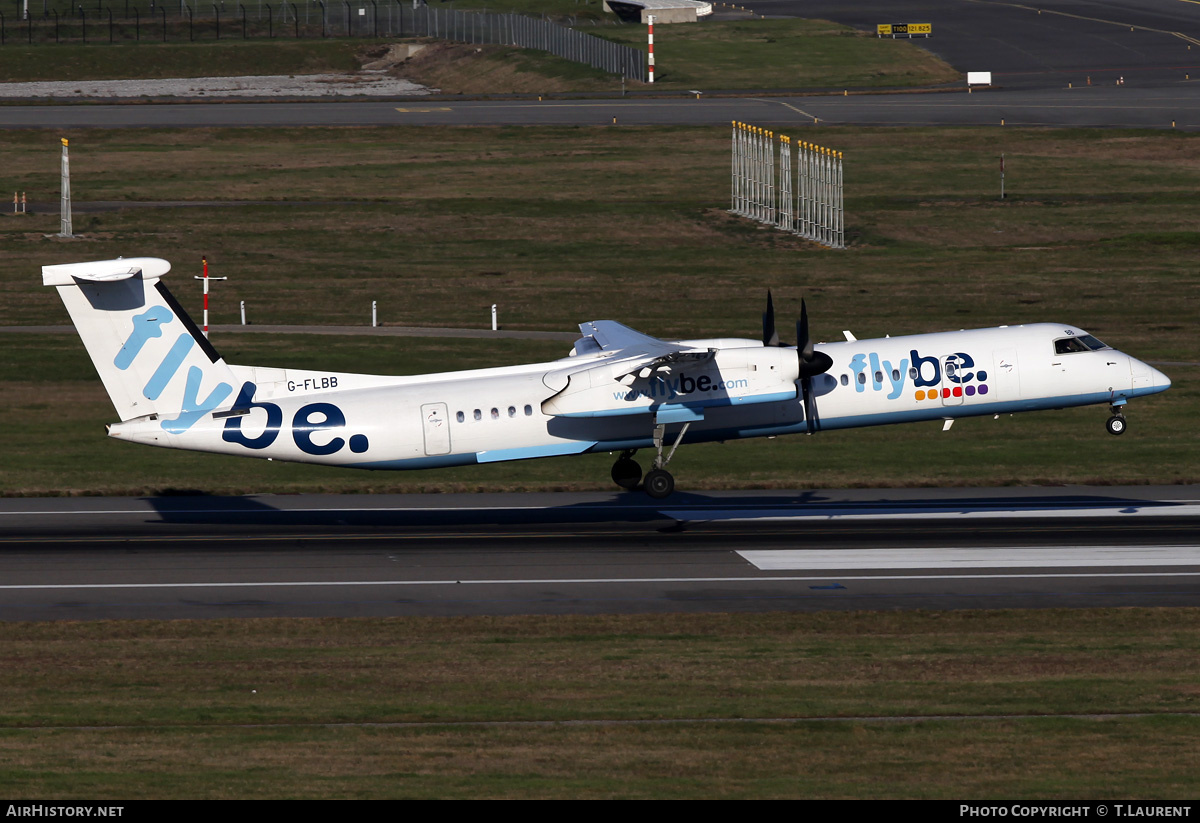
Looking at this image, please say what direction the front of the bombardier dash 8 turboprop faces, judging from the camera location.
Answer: facing to the right of the viewer
